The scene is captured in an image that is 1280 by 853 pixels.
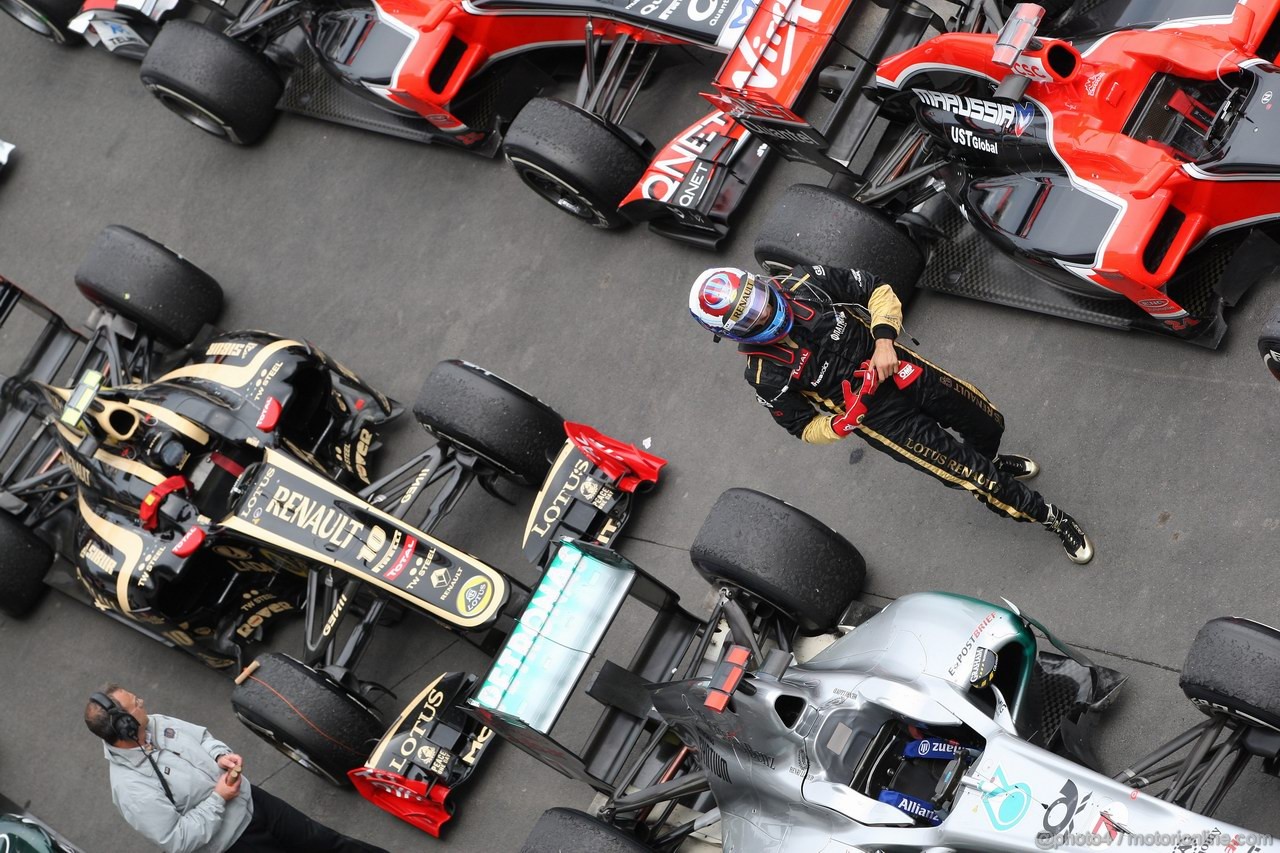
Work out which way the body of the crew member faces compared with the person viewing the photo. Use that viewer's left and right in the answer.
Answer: facing the viewer and to the right of the viewer

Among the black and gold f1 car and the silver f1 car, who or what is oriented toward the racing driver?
the black and gold f1 car

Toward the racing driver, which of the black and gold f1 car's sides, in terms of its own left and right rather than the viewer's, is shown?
front

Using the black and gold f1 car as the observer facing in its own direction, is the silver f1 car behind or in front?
in front

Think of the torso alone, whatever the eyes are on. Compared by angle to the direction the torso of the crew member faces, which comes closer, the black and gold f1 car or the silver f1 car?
the silver f1 car

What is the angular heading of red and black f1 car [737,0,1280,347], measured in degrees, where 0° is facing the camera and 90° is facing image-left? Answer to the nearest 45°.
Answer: approximately 315°
